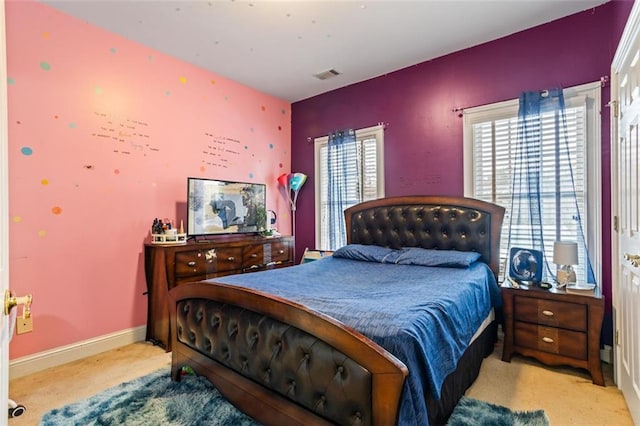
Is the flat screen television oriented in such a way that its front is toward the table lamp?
yes

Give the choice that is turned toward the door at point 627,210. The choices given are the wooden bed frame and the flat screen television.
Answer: the flat screen television

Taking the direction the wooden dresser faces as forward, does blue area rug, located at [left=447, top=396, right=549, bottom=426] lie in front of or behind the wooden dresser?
in front

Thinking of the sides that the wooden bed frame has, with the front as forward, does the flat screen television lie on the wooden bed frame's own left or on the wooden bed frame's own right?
on the wooden bed frame's own right

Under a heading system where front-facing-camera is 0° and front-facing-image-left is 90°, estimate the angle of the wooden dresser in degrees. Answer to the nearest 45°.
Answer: approximately 315°

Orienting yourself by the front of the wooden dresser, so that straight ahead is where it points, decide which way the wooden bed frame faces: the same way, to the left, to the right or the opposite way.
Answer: to the right

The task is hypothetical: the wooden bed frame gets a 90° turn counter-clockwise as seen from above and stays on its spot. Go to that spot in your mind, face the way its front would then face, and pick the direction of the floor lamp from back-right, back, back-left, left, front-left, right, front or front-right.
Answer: back-left

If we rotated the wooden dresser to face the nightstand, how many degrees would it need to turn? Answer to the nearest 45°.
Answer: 0° — it already faces it

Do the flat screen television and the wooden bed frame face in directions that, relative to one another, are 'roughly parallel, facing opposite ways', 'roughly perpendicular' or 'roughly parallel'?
roughly perpendicular

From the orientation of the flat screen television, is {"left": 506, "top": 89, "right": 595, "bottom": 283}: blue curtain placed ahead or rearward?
ahead

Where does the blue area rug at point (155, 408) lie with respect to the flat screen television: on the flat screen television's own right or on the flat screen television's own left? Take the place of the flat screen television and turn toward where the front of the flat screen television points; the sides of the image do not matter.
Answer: on the flat screen television's own right

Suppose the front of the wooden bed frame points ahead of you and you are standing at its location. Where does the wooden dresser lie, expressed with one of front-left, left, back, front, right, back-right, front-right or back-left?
right

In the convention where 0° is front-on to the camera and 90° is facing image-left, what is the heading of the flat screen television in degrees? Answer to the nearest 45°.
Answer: approximately 315°

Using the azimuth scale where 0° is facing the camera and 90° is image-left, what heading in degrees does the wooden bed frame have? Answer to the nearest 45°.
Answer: approximately 45°

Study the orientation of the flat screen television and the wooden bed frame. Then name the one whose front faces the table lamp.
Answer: the flat screen television
